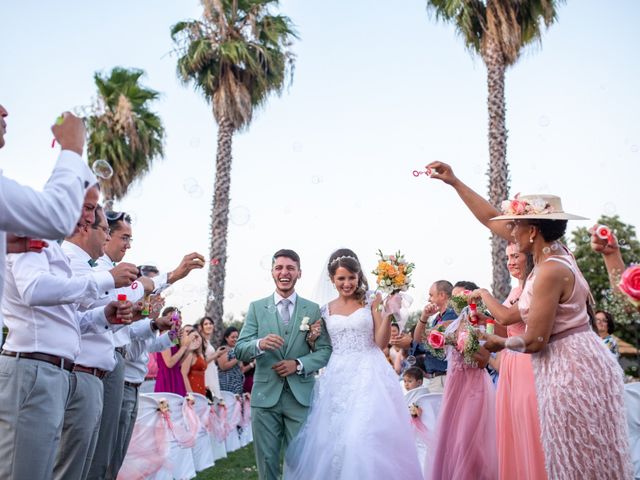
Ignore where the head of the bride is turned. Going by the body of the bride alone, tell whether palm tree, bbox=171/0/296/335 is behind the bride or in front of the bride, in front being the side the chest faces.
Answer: behind

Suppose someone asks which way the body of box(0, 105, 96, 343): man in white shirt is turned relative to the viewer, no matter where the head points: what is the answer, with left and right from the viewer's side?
facing to the right of the viewer

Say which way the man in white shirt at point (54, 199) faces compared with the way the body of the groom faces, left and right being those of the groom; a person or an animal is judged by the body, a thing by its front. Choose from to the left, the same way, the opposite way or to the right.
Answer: to the left

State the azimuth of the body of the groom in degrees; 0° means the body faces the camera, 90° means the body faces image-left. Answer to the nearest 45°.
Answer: approximately 0°

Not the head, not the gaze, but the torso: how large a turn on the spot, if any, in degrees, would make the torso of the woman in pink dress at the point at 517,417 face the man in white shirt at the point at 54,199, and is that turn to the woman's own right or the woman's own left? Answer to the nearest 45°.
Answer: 0° — they already face them

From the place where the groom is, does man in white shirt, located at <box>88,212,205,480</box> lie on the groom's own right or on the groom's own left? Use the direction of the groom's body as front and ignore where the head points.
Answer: on the groom's own right

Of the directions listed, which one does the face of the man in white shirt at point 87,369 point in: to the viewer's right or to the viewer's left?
to the viewer's right

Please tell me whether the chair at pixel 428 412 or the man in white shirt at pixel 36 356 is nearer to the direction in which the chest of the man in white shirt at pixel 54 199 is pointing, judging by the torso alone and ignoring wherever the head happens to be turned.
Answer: the chair

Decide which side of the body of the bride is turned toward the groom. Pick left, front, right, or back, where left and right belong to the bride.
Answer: right

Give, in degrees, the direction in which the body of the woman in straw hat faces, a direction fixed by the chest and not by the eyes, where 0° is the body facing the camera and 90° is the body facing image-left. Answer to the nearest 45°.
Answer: approximately 90°

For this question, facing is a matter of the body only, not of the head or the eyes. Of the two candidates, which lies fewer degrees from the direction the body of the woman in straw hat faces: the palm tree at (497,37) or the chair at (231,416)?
the chair

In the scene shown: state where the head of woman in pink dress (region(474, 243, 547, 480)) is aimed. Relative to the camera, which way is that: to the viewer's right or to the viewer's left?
to the viewer's left

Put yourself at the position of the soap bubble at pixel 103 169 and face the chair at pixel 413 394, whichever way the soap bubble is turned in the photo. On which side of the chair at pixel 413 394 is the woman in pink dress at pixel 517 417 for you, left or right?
right
